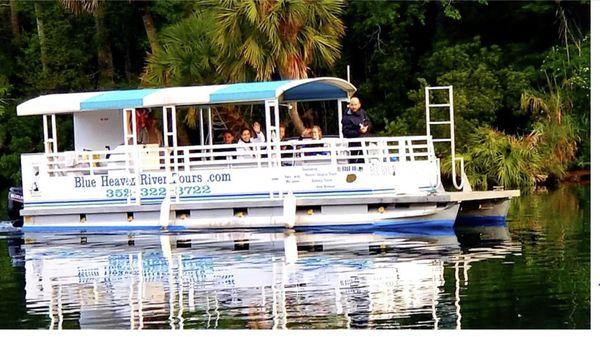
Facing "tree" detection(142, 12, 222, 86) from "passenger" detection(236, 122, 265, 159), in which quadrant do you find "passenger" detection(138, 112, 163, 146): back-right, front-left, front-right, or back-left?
front-left

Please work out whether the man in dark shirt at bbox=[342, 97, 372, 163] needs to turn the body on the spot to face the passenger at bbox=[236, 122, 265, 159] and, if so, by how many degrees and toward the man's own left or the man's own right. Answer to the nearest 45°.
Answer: approximately 90° to the man's own right

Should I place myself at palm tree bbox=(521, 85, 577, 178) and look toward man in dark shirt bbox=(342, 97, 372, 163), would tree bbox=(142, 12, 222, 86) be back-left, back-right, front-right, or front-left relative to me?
front-right

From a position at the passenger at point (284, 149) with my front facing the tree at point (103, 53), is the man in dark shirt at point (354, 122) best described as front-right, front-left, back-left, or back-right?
back-right

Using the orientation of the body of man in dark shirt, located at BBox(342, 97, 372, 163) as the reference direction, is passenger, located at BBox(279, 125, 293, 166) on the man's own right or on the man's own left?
on the man's own right

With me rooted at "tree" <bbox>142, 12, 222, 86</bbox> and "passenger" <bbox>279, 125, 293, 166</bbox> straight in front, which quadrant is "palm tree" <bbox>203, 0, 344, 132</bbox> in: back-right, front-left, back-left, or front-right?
front-left

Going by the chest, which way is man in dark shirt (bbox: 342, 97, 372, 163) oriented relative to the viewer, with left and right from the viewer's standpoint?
facing the viewer

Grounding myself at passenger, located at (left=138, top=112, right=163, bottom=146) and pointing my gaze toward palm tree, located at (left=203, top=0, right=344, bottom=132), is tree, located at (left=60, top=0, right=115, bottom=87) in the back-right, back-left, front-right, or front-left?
front-left
